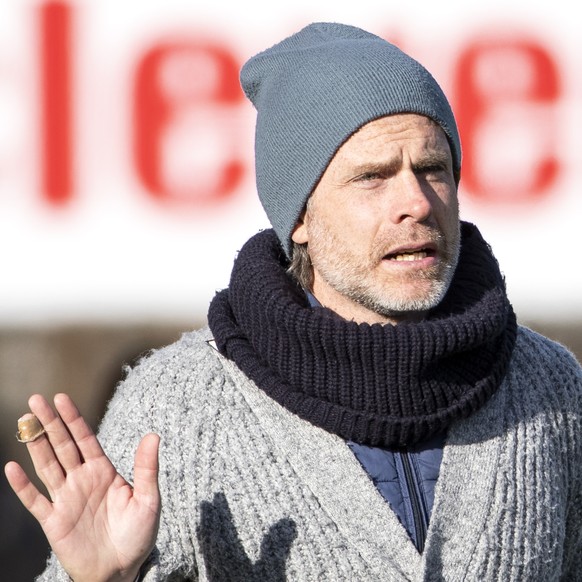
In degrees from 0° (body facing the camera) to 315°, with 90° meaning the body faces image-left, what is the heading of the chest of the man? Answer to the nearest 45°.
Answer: approximately 315°

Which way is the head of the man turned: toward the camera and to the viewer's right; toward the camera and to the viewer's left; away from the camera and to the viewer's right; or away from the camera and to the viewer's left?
toward the camera and to the viewer's right

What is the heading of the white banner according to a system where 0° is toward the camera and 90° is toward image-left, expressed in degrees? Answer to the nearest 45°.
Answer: approximately 0°
